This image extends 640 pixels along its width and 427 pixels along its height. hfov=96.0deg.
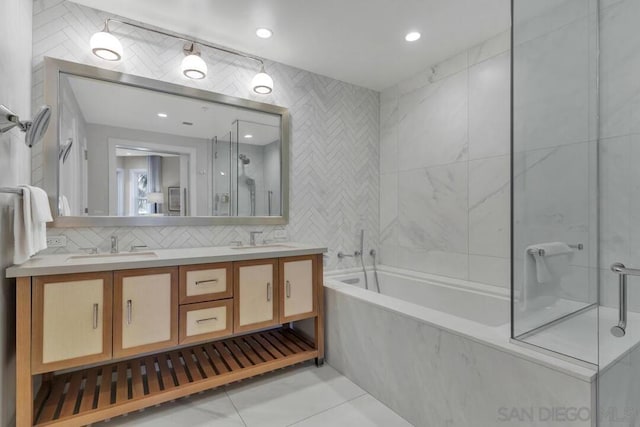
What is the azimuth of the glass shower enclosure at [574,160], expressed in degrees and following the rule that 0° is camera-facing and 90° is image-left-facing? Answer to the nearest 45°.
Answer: approximately 45°

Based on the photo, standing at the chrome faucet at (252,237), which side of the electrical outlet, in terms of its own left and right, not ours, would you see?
left

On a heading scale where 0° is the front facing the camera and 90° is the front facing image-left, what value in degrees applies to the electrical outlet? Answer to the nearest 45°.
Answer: approximately 0°

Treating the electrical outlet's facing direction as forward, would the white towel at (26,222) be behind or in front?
in front

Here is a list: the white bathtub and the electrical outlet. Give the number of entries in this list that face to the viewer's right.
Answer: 0
